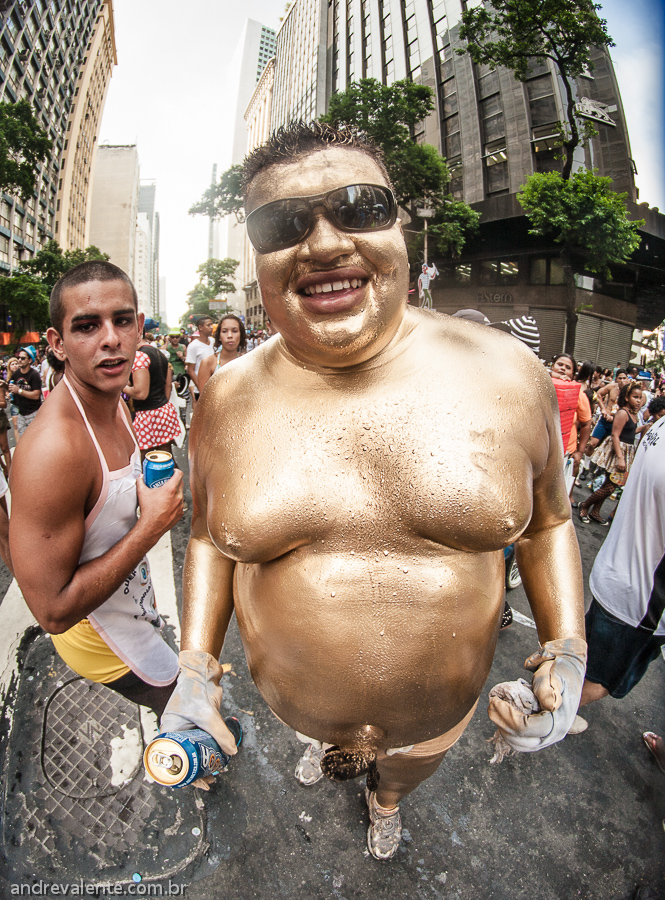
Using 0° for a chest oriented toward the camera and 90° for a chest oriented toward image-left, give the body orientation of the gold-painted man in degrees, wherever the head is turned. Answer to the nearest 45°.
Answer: approximately 0°

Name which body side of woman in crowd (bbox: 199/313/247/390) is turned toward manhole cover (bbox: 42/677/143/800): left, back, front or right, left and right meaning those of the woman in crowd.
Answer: front

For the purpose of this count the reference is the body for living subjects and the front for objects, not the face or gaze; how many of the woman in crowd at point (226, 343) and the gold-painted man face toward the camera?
2

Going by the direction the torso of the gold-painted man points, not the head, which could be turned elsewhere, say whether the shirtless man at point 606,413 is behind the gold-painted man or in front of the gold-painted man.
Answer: behind

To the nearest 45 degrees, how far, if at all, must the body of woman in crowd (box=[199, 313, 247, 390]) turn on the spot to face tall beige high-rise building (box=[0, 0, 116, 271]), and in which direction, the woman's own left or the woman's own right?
approximately 180°

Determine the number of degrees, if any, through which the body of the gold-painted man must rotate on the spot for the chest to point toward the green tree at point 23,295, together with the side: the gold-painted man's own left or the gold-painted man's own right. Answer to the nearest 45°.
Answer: approximately 135° to the gold-painted man's own right

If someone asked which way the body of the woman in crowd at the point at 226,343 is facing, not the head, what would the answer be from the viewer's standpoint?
toward the camera

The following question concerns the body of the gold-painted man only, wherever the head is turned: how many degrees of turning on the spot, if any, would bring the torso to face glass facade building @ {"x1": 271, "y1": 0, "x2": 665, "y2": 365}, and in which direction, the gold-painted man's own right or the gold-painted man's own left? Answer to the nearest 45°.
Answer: approximately 180°

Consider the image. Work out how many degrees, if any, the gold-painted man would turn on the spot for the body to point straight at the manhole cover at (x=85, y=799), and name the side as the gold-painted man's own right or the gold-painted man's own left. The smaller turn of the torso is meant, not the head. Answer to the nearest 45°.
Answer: approximately 135° to the gold-painted man's own right

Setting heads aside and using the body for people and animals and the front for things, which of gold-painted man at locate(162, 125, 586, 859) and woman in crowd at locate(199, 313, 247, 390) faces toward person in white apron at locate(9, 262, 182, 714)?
the woman in crowd

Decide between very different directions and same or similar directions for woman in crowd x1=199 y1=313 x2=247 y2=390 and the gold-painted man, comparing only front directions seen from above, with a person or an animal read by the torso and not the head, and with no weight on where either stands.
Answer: same or similar directions
